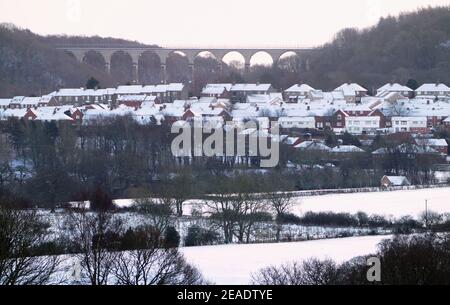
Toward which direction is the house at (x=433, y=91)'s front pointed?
toward the camera

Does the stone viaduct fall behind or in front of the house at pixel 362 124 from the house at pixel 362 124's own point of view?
behind

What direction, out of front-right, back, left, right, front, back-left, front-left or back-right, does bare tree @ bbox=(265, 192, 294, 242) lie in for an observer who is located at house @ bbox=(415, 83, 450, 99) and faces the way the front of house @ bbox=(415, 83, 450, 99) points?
front

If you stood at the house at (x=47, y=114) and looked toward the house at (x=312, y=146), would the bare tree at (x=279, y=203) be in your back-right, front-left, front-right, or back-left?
front-right

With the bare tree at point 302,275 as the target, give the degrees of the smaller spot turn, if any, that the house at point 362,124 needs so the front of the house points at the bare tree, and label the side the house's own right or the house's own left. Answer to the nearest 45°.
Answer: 0° — it already faces it

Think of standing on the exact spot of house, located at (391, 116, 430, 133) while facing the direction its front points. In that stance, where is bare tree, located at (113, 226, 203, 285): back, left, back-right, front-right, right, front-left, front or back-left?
front

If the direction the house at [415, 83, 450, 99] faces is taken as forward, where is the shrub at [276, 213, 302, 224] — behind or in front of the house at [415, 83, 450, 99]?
in front

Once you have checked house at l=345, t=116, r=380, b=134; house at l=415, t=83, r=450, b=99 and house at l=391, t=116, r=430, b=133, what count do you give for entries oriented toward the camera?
3

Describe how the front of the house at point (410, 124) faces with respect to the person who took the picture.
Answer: facing the viewer

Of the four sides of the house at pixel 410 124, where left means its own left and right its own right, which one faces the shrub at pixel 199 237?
front

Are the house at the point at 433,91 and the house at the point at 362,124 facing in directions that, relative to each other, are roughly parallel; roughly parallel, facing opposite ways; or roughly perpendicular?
roughly parallel

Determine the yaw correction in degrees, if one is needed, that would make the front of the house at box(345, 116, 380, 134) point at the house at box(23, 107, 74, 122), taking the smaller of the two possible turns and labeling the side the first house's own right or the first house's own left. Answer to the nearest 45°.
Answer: approximately 90° to the first house's own right

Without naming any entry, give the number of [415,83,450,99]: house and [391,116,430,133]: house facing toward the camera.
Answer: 2

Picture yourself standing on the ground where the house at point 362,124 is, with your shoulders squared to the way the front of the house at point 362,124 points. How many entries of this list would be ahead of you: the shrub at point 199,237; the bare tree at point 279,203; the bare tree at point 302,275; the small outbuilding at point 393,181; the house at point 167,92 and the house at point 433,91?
4

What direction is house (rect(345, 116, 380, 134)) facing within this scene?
toward the camera

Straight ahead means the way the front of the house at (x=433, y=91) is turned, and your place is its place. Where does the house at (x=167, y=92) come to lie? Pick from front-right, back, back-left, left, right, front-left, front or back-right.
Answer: right
